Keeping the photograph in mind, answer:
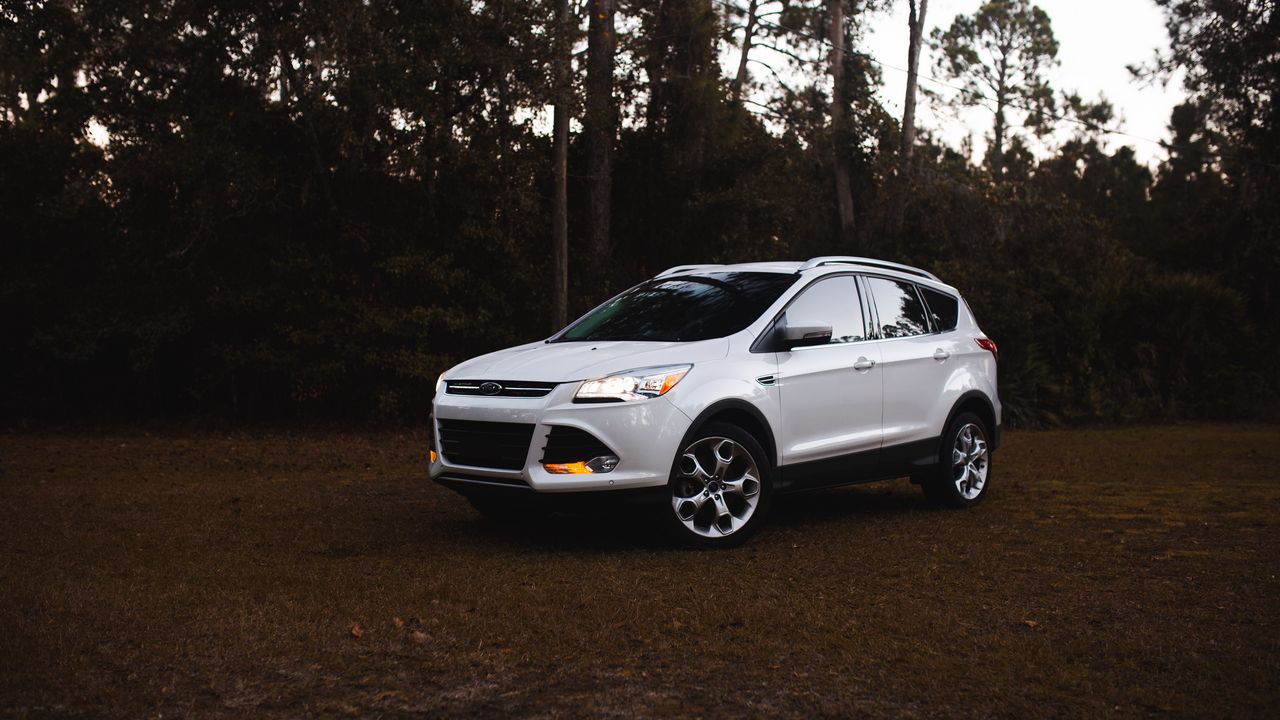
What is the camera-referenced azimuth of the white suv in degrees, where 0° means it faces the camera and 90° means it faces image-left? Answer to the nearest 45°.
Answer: approximately 45°

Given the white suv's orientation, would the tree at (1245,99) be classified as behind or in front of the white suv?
behind
